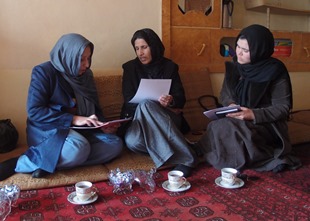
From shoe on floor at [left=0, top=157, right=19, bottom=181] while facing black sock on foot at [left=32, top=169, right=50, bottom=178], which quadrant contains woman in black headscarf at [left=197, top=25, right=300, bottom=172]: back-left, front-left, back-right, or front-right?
front-left

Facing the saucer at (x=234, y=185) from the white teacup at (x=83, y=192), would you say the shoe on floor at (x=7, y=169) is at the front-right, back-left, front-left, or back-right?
back-left

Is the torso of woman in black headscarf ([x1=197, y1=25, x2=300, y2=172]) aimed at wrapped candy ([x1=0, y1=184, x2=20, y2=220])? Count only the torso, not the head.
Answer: yes

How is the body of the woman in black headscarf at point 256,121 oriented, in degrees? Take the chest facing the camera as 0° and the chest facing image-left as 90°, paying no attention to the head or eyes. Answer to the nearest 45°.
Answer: approximately 45°

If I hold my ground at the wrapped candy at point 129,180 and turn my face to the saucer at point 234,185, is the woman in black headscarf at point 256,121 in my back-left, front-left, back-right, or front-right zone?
front-left

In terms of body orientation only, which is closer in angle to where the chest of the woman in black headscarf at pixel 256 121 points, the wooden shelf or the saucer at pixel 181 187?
the saucer

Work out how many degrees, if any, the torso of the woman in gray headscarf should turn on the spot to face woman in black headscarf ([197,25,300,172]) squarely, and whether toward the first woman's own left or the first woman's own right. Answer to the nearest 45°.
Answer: approximately 45° to the first woman's own left

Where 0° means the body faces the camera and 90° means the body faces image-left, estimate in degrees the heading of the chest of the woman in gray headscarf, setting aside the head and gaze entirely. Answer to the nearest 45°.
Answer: approximately 315°

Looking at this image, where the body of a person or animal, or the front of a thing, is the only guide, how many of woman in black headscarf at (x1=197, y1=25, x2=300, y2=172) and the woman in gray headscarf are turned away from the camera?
0

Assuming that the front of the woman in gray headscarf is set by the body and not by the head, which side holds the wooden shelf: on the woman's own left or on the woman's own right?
on the woman's own left

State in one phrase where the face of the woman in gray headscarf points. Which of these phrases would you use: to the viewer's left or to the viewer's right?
to the viewer's right
